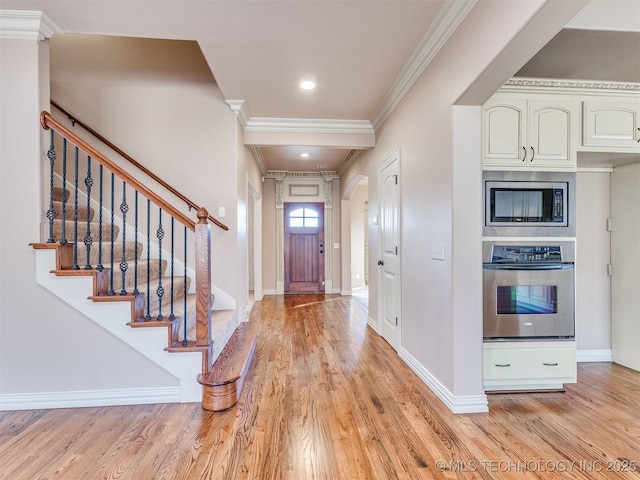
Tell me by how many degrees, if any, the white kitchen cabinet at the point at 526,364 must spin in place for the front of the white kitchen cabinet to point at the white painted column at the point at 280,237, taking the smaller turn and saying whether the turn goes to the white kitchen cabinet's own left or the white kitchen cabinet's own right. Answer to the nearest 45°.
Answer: approximately 135° to the white kitchen cabinet's own right

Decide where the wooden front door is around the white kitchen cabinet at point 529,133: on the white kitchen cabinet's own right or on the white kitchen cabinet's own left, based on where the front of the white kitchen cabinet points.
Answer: on the white kitchen cabinet's own right

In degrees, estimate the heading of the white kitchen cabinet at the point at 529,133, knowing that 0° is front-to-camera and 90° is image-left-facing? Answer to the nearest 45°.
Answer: approximately 0°

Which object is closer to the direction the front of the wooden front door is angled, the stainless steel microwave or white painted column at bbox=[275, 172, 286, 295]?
the stainless steel microwave

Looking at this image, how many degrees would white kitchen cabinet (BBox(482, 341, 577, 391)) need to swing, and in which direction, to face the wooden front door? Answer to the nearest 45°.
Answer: approximately 135° to its right

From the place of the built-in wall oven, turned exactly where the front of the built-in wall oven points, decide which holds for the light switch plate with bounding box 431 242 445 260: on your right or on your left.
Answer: on your right
